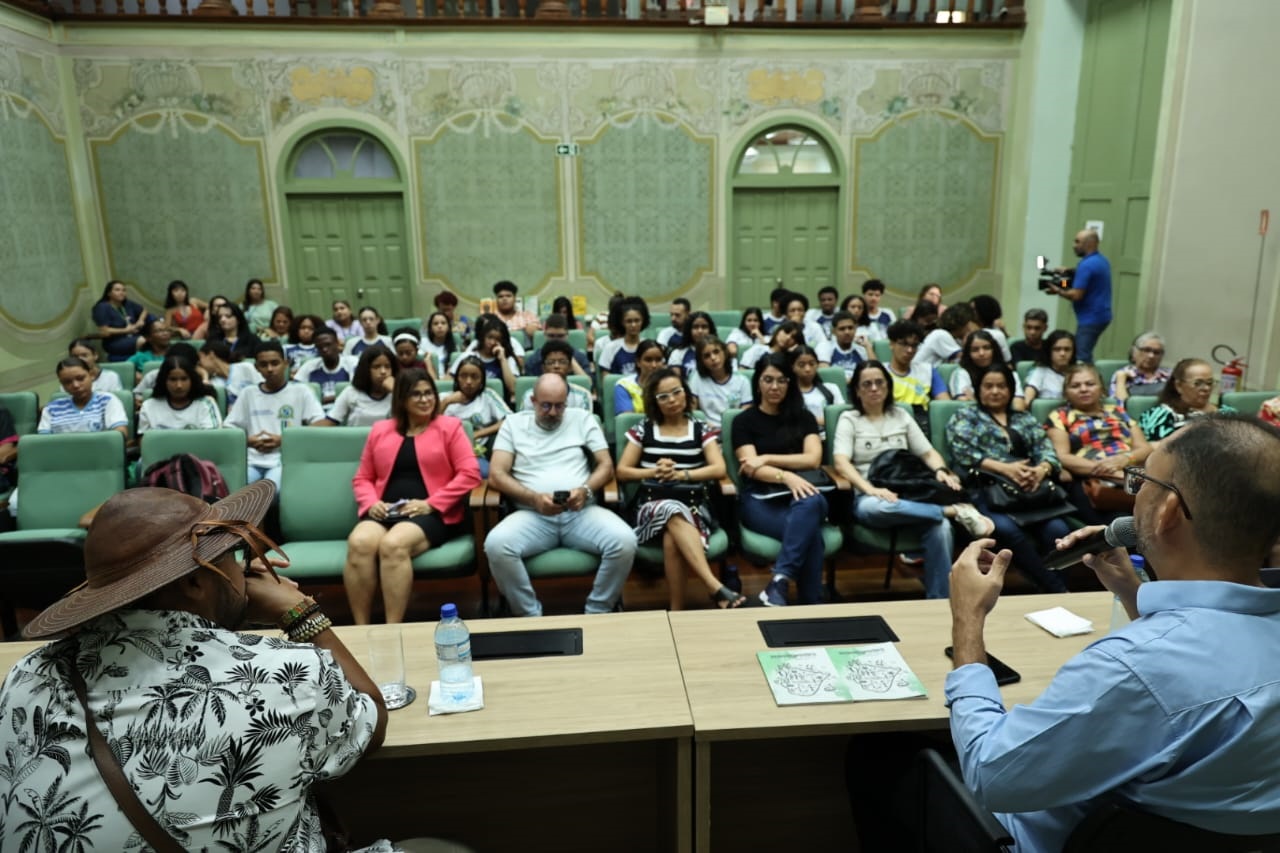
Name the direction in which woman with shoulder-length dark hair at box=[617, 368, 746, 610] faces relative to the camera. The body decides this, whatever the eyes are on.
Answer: toward the camera

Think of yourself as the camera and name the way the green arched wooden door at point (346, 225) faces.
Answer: facing the viewer

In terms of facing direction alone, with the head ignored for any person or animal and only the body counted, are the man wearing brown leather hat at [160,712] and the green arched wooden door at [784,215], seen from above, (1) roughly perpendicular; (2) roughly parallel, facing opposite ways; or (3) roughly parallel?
roughly parallel, facing opposite ways

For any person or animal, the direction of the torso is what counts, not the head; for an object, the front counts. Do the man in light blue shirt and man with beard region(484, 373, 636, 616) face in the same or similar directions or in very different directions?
very different directions

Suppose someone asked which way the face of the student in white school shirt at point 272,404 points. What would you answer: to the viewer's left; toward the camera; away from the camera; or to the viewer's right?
toward the camera

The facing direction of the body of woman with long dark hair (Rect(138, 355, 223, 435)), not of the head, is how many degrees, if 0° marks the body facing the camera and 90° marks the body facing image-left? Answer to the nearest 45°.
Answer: approximately 0°

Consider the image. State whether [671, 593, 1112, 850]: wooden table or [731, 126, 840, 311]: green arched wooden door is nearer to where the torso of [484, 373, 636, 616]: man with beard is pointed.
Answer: the wooden table

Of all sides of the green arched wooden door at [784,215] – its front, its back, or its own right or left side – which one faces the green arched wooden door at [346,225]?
right

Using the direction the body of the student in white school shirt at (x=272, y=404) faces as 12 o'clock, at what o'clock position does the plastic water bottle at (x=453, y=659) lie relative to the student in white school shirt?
The plastic water bottle is roughly at 12 o'clock from the student in white school shirt.

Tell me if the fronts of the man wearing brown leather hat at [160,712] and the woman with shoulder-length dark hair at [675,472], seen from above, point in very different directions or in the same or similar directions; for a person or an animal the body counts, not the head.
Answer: very different directions

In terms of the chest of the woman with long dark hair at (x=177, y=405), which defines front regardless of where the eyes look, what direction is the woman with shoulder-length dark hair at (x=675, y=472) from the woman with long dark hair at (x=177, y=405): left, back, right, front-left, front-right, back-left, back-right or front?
front-left

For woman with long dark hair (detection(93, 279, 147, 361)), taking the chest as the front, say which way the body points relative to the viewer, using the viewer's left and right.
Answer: facing the viewer and to the right of the viewer

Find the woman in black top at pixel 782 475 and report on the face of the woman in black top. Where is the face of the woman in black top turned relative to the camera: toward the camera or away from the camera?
toward the camera

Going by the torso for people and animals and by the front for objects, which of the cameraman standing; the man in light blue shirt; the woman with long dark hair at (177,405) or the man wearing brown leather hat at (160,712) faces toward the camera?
the woman with long dark hair

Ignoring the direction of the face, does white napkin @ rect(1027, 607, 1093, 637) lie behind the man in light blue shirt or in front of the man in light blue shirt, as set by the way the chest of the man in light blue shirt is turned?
in front

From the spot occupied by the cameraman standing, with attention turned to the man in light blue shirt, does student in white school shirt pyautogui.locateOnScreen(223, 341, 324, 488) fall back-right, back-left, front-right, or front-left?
front-right

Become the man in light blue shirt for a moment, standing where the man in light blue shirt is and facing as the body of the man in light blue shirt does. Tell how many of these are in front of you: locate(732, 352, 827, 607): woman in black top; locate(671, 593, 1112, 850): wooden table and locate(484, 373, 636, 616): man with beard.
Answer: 3

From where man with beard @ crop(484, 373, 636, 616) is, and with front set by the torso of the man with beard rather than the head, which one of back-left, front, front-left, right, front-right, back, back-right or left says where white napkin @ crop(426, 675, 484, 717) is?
front

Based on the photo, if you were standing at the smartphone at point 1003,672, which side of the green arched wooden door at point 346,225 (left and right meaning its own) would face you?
front

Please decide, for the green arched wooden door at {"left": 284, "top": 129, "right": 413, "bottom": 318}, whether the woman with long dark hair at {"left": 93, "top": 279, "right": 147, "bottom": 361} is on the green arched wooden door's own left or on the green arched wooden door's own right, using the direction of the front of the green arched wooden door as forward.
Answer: on the green arched wooden door's own right
